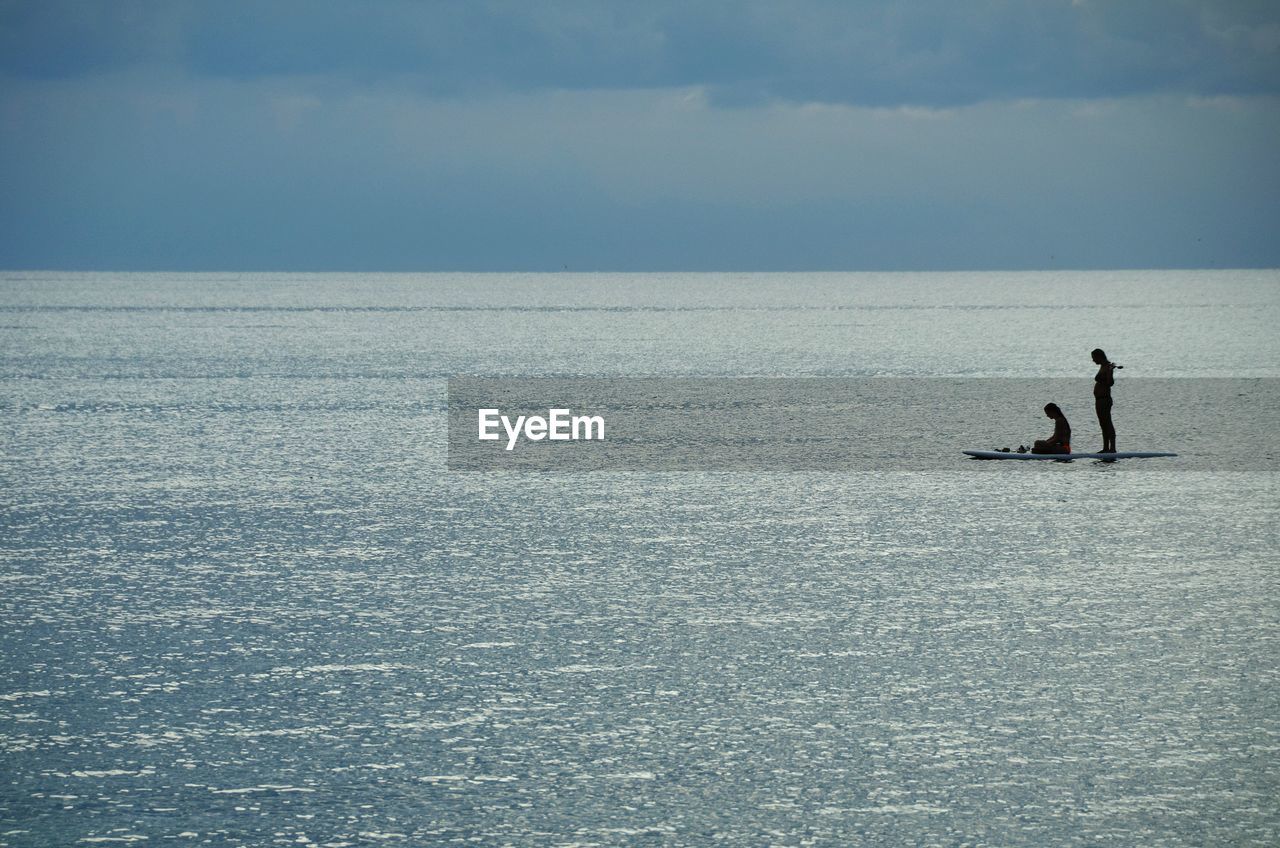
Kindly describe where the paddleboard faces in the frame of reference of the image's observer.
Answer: facing to the left of the viewer
